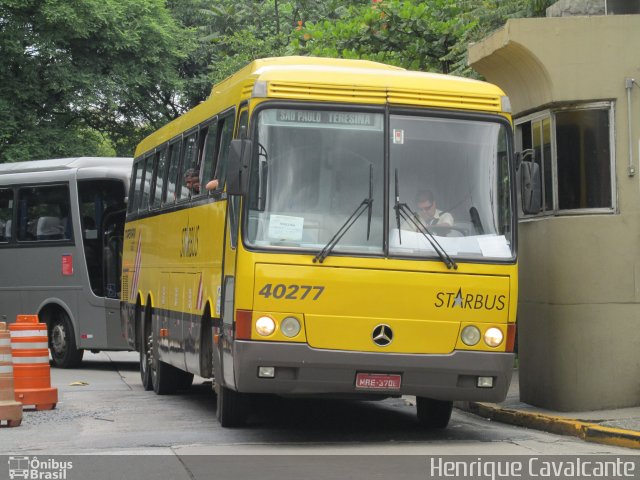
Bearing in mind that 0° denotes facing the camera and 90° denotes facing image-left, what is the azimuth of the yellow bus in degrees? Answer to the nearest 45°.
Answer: approximately 0°

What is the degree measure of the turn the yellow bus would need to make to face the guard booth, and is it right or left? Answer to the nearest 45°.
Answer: approximately 45° to its left

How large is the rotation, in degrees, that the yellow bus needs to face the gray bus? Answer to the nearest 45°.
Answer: approximately 135° to its right

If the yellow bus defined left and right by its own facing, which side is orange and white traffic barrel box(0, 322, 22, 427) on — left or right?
on its right

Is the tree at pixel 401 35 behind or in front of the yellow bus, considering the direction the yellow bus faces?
behind
